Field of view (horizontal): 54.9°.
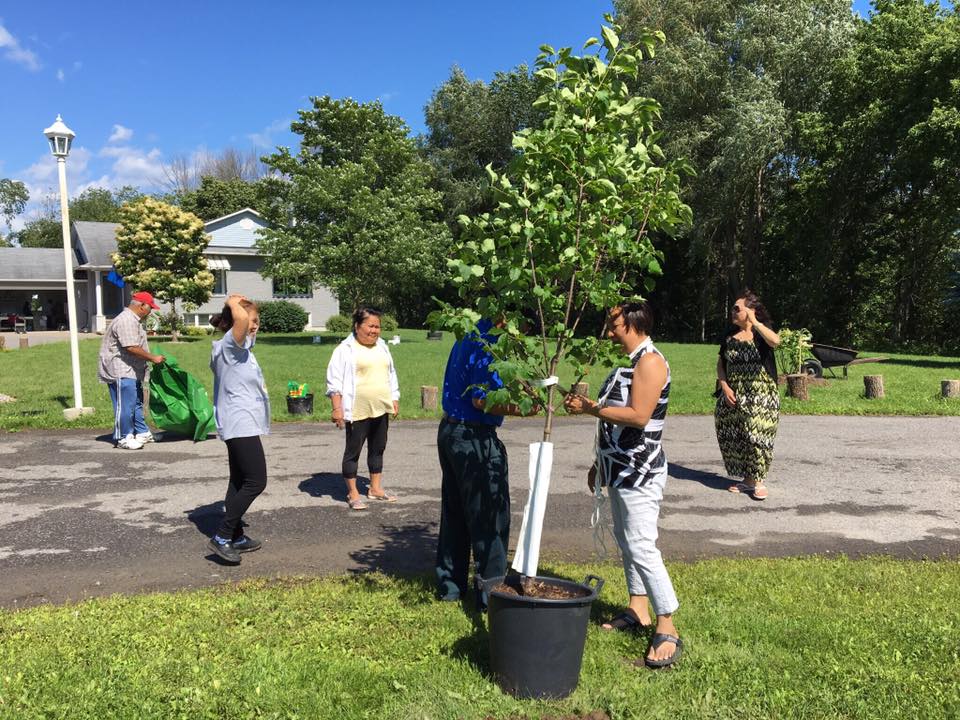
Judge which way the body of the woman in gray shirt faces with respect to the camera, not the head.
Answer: to the viewer's right

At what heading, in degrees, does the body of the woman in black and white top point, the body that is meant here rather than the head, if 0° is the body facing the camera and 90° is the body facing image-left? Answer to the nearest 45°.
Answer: approximately 90°

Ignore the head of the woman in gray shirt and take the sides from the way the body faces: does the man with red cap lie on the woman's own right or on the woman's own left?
on the woman's own left

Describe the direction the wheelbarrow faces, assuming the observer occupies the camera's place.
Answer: facing to the left of the viewer

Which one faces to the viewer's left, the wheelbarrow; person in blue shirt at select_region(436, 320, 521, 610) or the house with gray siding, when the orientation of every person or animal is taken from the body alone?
the wheelbarrow

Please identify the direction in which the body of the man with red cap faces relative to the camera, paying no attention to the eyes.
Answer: to the viewer's right

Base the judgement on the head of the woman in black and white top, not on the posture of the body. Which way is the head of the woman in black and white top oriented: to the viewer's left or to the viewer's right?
to the viewer's left
